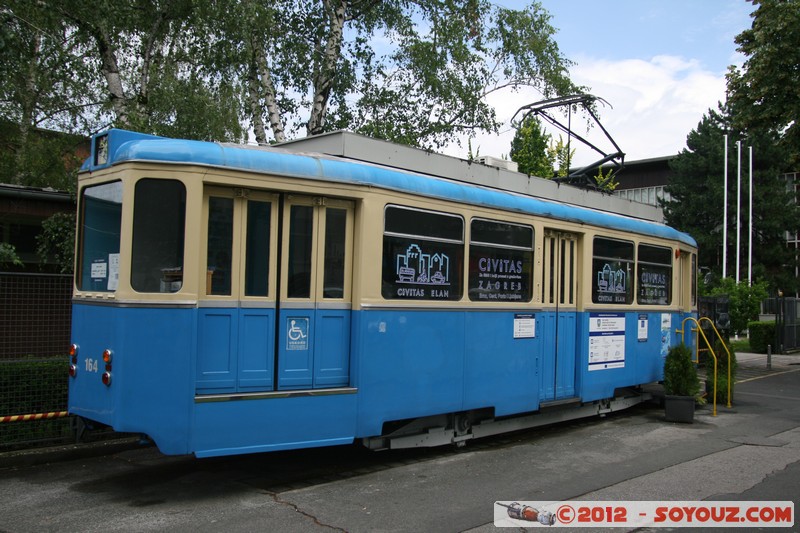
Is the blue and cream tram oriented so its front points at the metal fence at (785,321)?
yes

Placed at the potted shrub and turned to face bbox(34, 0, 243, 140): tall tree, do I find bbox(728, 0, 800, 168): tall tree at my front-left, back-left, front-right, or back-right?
back-right

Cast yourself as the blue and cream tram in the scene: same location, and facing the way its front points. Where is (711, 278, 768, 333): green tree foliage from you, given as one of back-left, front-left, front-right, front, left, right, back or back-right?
front

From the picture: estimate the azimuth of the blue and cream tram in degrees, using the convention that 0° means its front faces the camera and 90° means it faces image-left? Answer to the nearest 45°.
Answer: approximately 225°

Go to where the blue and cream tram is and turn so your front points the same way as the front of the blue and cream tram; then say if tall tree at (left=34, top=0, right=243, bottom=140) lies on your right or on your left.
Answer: on your left

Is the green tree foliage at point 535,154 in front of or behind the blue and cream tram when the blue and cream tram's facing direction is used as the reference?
in front

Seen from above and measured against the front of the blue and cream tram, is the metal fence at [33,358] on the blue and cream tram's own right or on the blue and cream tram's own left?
on the blue and cream tram's own left

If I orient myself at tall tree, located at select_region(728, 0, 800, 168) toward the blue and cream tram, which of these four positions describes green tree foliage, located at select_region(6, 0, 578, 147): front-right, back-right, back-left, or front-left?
front-right

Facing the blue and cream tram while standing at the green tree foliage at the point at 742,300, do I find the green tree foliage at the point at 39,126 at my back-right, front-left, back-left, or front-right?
front-right

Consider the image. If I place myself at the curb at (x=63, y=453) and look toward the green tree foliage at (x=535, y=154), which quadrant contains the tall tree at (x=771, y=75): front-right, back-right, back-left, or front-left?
front-right

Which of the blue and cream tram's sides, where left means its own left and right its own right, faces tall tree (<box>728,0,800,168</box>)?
front
